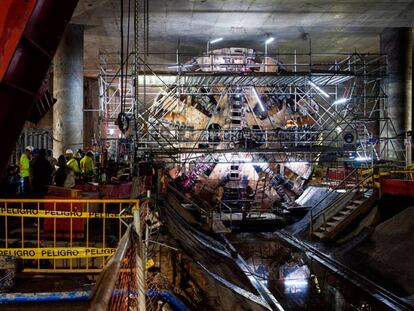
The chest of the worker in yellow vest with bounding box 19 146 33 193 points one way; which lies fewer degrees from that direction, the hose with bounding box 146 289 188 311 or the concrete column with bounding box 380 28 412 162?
the concrete column

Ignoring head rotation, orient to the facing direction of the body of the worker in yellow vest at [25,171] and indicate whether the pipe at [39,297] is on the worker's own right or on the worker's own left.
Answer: on the worker's own right

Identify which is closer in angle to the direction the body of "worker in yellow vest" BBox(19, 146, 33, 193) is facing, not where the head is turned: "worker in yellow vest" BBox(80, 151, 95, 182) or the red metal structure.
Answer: the worker in yellow vest

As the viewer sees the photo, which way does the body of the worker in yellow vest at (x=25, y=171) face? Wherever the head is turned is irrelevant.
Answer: to the viewer's right

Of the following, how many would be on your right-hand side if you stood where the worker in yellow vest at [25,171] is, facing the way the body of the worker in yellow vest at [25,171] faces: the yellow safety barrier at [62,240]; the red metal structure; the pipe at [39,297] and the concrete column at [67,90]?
3

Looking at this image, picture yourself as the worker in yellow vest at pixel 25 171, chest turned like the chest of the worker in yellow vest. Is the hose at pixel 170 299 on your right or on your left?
on your right

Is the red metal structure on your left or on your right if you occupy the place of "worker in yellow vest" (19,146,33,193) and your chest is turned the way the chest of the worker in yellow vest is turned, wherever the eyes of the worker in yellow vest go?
on your right

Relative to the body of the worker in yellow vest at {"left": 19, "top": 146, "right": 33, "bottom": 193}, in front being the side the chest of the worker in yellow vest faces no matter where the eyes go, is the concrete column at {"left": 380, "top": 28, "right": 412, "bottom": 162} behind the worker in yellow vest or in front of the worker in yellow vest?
in front

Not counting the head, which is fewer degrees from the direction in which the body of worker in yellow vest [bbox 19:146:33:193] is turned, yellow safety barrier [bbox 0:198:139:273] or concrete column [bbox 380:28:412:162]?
the concrete column

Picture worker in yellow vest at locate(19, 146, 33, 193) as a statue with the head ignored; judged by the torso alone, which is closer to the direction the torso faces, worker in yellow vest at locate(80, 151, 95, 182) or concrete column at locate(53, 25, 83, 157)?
the worker in yellow vest
